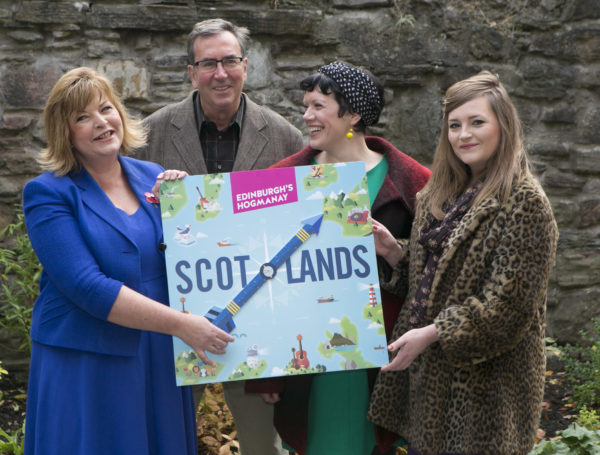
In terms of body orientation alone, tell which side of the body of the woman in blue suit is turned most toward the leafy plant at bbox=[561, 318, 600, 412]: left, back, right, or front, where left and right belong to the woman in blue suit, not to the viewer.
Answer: left

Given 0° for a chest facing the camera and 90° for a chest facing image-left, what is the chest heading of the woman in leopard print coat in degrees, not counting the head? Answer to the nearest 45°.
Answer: approximately 45°

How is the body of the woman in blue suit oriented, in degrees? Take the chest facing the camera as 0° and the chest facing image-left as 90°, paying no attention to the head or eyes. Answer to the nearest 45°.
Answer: approximately 315°

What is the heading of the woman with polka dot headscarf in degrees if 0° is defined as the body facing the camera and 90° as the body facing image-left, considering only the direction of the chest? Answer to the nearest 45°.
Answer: approximately 45°
